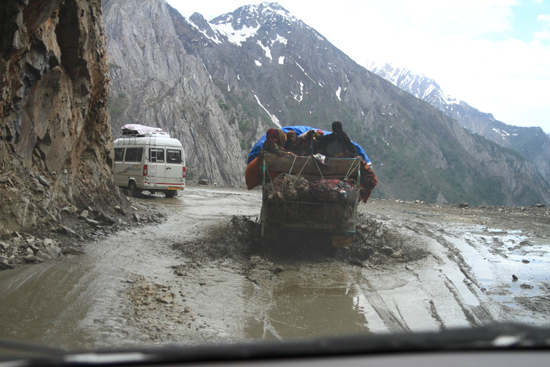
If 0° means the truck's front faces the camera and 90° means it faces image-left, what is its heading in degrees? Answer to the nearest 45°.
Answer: approximately 180°

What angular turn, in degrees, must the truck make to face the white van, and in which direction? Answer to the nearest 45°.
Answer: approximately 45° to its left
